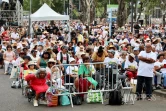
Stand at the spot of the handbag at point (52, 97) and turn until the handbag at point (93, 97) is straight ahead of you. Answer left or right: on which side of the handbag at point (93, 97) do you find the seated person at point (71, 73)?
left

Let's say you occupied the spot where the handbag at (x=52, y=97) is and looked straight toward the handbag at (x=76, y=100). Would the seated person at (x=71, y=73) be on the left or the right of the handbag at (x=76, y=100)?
left

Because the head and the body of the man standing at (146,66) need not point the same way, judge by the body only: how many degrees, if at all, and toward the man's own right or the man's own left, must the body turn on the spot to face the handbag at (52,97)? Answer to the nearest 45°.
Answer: approximately 45° to the man's own right

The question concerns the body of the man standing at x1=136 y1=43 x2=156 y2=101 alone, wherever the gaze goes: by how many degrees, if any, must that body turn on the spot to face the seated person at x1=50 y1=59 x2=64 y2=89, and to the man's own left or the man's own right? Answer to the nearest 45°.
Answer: approximately 90° to the man's own right

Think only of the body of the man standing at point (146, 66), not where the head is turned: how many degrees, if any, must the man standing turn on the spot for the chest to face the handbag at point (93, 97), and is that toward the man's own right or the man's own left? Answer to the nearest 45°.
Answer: approximately 45° to the man's own right

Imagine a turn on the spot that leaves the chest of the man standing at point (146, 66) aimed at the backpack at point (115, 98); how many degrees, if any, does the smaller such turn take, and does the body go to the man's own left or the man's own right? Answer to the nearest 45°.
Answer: approximately 45° to the man's own right

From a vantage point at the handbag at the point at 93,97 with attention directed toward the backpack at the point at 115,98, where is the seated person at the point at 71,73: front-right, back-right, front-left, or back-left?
back-left

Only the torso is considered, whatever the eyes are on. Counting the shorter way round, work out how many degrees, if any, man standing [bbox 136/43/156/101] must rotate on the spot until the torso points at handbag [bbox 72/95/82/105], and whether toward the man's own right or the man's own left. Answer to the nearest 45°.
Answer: approximately 45° to the man's own right

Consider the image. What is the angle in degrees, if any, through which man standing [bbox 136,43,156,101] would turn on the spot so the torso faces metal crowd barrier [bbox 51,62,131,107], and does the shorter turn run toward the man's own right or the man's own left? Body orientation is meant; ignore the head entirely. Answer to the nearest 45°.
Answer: approximately 90° to the man's own right

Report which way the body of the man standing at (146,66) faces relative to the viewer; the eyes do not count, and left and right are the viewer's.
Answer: facing the viewer

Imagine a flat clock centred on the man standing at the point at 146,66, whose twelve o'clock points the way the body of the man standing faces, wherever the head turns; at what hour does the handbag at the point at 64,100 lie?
The handbag is roughly at 2 o'clock from the man standing.

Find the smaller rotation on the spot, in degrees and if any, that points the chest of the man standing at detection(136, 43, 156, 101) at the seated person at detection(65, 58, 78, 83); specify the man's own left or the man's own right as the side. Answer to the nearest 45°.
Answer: approximately 90° to the man's own right
